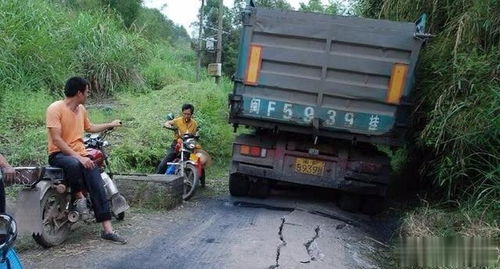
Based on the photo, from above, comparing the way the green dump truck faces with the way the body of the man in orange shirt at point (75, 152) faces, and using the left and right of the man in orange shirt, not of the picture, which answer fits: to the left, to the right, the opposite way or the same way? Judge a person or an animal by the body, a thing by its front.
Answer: to the left

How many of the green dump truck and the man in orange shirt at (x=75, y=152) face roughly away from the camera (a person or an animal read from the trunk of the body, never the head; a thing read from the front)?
1

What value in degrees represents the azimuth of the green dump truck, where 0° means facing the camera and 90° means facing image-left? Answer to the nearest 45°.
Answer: approximately 180°

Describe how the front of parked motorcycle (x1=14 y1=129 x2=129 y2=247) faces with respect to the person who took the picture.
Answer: facing away from the viewer and to the right of the viewer

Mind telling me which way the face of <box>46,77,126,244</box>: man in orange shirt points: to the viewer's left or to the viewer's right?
to the viewer's right

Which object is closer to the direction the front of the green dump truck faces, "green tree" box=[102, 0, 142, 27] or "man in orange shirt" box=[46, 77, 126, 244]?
the green tree

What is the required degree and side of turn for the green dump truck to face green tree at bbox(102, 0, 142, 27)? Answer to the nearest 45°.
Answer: approximately 45° to its left

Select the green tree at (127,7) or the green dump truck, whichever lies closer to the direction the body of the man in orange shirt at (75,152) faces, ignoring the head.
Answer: the green dump truck

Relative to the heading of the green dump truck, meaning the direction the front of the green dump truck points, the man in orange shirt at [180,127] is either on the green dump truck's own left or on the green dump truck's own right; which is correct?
on the green dump truck's own left

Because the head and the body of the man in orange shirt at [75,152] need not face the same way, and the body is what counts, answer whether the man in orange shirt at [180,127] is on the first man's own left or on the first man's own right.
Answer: on the first man's own left

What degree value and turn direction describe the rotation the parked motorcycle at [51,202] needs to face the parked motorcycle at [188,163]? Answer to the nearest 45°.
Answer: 0° — it already faces it

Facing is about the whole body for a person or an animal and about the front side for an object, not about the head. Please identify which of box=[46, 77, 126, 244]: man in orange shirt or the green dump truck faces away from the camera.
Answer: the green dump truck
